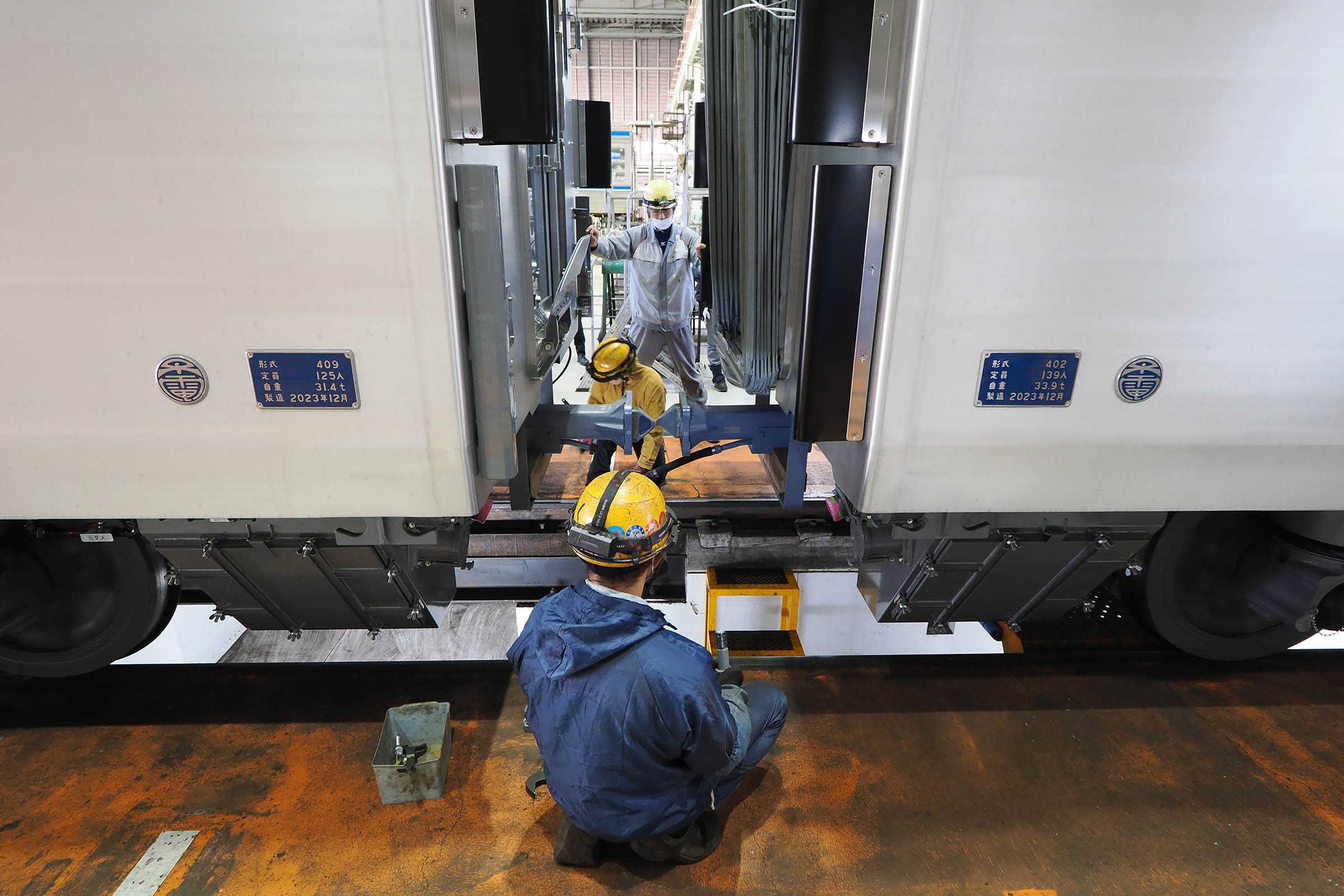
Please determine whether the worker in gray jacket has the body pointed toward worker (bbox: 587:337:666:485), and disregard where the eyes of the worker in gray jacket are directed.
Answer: yes

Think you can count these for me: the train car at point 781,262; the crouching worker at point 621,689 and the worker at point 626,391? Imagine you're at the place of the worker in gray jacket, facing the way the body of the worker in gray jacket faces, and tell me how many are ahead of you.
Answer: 3

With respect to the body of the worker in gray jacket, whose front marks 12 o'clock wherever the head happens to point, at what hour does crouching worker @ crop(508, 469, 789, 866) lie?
The crouching worker is roughly at 12 o'clock from the worker in gray jacket.

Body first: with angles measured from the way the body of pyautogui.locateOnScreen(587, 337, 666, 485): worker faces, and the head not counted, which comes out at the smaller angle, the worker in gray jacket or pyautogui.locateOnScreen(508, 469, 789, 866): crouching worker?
the crouching worker

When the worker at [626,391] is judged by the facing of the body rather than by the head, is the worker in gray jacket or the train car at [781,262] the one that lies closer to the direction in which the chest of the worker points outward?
the train car

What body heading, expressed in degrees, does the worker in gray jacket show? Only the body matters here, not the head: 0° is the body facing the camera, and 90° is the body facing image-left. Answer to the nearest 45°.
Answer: approximately 0°

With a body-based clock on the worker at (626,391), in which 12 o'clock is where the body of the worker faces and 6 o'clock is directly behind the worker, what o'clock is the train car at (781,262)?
The train car is roughly at 10 o'clock from the worker.
